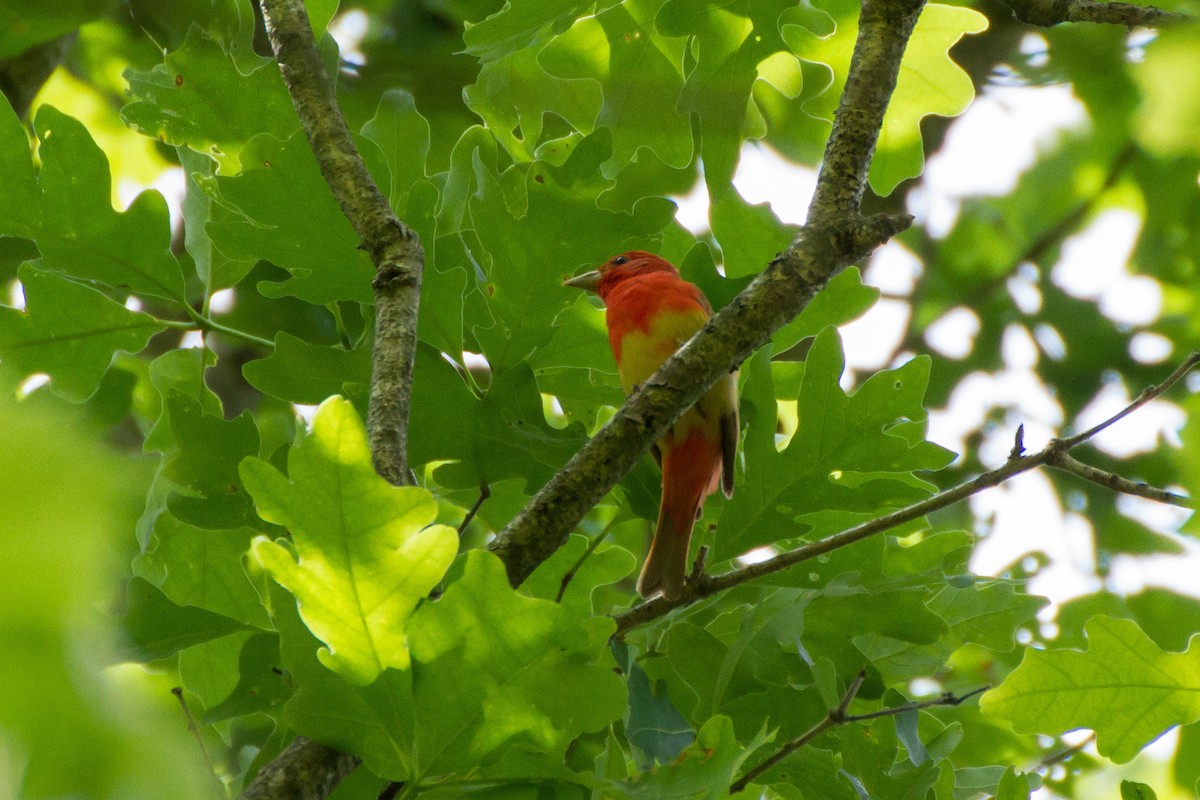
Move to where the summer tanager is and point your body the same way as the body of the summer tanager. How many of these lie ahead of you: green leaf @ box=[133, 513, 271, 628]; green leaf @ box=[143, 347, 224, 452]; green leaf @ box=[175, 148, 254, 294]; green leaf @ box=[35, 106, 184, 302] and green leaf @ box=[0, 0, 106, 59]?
5

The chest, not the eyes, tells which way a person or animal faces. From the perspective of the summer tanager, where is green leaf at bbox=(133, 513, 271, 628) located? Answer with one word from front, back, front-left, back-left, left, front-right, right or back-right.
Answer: front

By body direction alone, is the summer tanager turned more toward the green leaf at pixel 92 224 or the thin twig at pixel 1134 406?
the green leaf

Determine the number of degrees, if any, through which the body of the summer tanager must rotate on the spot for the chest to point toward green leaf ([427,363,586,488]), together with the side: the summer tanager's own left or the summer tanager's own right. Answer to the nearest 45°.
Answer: approximately 45° to the summer tanager's own right

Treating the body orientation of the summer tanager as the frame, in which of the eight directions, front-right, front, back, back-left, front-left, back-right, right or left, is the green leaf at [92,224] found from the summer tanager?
front
